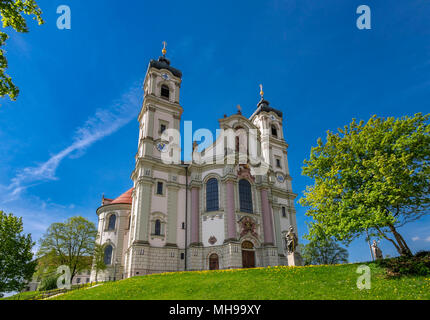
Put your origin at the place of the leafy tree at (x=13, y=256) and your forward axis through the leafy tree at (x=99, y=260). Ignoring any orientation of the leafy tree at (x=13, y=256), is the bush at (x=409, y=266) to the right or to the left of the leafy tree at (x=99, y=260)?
right

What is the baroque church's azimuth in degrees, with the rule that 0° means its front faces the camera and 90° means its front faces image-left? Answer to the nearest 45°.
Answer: approximately 315°

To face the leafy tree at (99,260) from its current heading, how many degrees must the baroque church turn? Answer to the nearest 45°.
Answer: approximately 135° to its right
